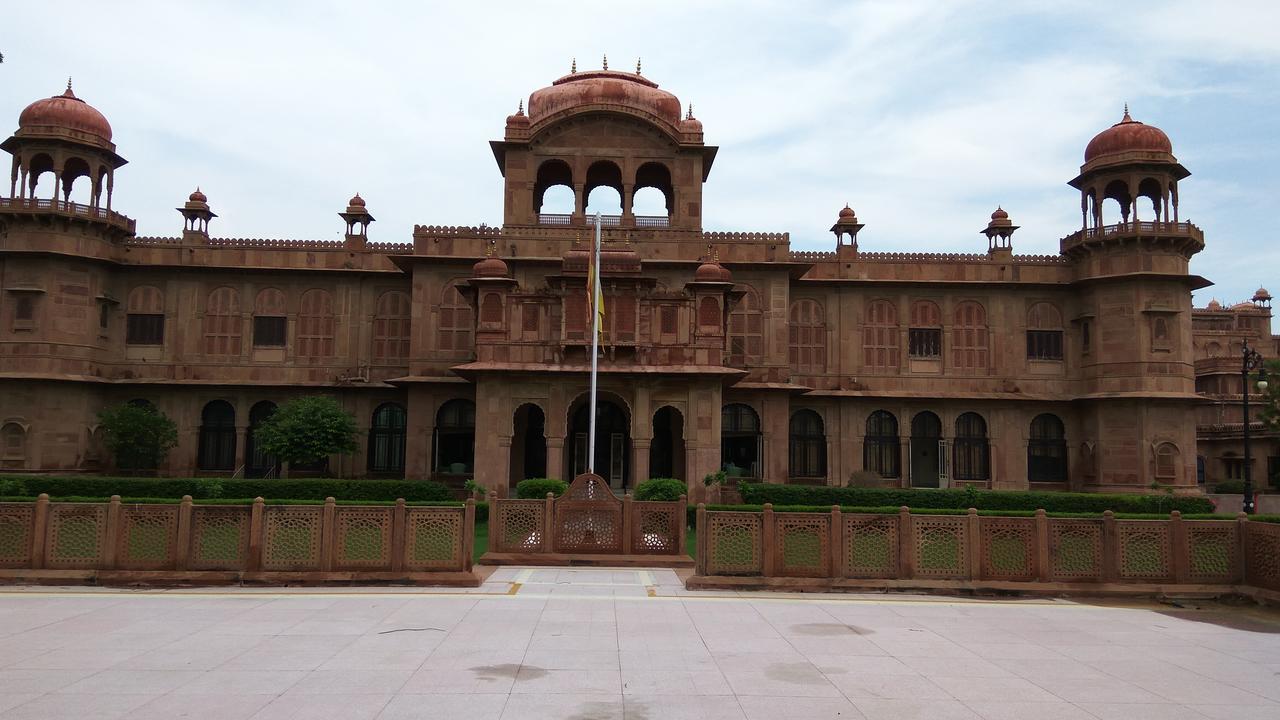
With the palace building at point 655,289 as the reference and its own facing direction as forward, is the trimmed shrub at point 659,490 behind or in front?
in front

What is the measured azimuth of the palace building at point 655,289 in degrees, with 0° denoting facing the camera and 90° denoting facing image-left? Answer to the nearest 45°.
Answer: approximately 0°

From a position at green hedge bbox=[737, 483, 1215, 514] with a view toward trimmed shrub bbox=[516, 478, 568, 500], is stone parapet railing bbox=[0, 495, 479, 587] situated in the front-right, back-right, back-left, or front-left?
front-left

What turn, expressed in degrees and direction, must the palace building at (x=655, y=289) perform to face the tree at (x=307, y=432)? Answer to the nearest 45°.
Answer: approximately 90° to its right

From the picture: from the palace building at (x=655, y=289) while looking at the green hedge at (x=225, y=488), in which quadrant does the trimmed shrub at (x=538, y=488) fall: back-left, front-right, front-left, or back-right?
front-left

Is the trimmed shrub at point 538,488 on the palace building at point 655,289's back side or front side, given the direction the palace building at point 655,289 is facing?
on the front side

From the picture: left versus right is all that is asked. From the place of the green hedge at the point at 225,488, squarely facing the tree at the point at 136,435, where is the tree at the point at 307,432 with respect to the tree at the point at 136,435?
right

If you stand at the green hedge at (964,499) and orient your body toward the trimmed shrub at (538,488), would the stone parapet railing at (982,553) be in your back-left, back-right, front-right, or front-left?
front-left

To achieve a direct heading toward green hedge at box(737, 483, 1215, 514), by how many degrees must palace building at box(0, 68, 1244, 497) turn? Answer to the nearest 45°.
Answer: approximately 45° to its left

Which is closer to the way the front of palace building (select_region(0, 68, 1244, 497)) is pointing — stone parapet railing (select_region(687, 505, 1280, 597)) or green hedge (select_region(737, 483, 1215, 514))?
the stone parapet railing

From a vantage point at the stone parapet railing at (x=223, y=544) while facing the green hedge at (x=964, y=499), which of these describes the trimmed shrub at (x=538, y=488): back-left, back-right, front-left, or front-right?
front-left

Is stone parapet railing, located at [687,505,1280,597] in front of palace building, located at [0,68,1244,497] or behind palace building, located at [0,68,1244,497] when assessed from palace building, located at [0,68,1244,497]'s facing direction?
in front
